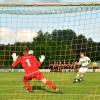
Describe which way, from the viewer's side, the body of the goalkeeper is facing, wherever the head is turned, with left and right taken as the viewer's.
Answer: facing away from the viewer
